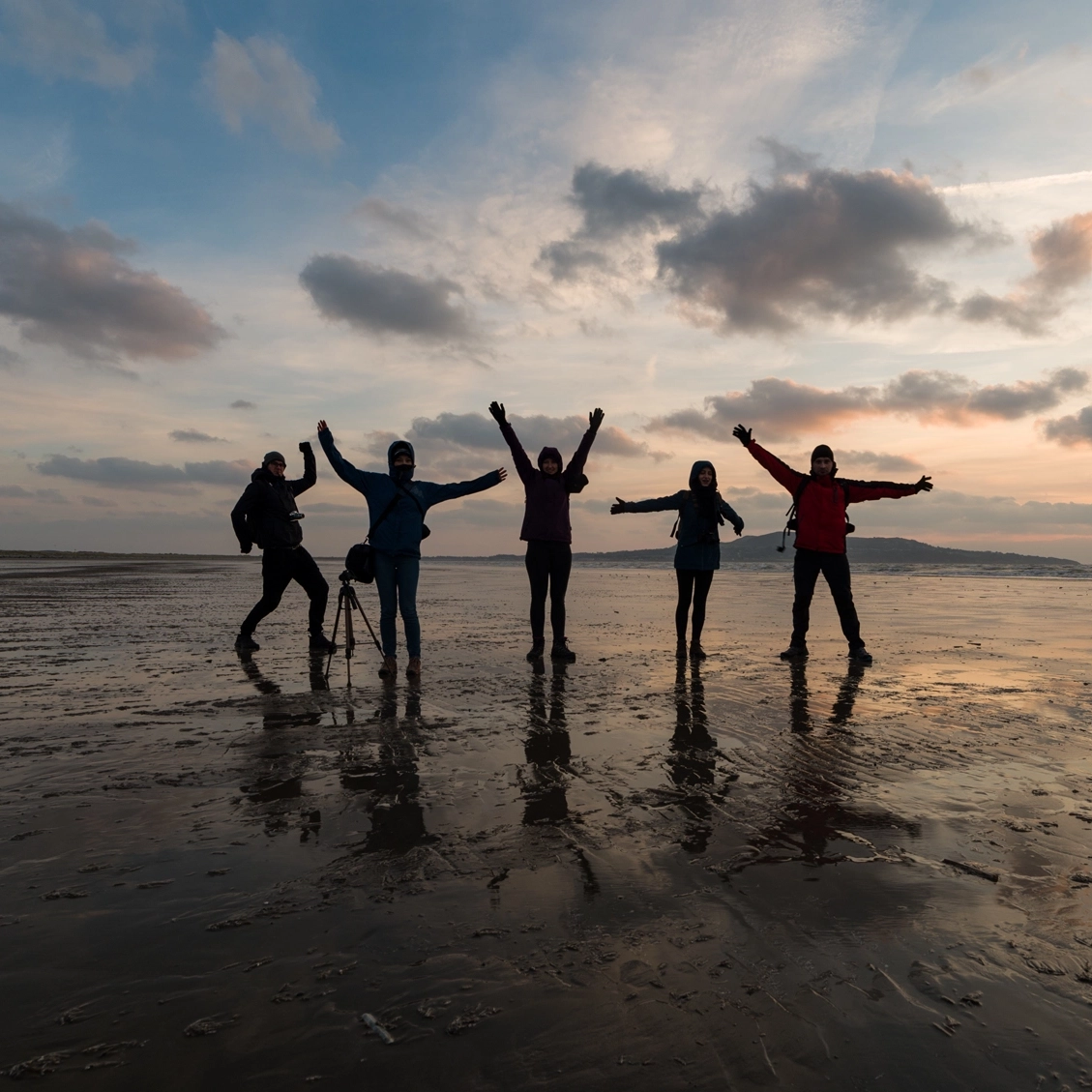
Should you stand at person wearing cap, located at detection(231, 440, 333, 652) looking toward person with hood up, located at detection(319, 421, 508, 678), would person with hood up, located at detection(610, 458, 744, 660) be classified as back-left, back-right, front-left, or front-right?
front-left

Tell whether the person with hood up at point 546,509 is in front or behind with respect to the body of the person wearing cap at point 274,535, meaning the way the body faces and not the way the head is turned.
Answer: in front

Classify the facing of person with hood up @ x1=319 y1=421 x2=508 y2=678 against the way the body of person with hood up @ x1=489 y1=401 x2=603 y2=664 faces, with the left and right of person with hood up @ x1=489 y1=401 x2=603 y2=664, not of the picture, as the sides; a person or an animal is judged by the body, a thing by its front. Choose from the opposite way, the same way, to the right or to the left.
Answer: the same way

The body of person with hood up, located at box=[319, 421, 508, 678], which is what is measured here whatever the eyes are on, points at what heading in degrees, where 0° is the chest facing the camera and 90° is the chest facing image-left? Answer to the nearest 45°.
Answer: approximately 0°

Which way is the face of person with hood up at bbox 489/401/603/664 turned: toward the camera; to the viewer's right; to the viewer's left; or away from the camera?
toward the camera

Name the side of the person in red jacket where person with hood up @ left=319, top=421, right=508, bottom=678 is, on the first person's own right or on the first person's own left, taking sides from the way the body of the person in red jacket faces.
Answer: on the first person's own right

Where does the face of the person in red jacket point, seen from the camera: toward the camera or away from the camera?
toward the camera

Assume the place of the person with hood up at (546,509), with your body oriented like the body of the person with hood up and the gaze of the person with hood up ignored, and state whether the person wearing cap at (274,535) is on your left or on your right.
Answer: on your right

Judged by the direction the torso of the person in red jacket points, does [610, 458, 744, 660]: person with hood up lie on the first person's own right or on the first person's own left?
on the first person's own right

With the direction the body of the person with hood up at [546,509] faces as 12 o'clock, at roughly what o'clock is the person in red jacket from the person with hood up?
The person in red jacket is roughly at 9 o'clock from the person with hood up.

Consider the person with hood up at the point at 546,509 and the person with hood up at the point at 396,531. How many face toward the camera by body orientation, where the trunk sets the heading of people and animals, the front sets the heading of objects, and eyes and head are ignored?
2

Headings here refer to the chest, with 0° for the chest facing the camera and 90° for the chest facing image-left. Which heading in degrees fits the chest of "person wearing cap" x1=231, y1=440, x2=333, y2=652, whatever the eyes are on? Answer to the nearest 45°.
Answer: approximately 315°

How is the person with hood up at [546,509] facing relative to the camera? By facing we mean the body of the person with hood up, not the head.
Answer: toward the camera

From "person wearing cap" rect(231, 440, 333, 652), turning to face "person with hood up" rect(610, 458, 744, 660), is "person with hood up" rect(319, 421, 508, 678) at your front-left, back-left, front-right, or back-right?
front-right

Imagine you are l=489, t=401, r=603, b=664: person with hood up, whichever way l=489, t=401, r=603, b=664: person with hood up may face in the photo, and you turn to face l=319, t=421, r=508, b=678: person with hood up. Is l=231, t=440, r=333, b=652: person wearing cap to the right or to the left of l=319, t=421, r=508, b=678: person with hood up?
right

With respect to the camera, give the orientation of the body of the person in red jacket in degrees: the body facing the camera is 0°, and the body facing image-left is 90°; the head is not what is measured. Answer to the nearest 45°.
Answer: approximately 0°
